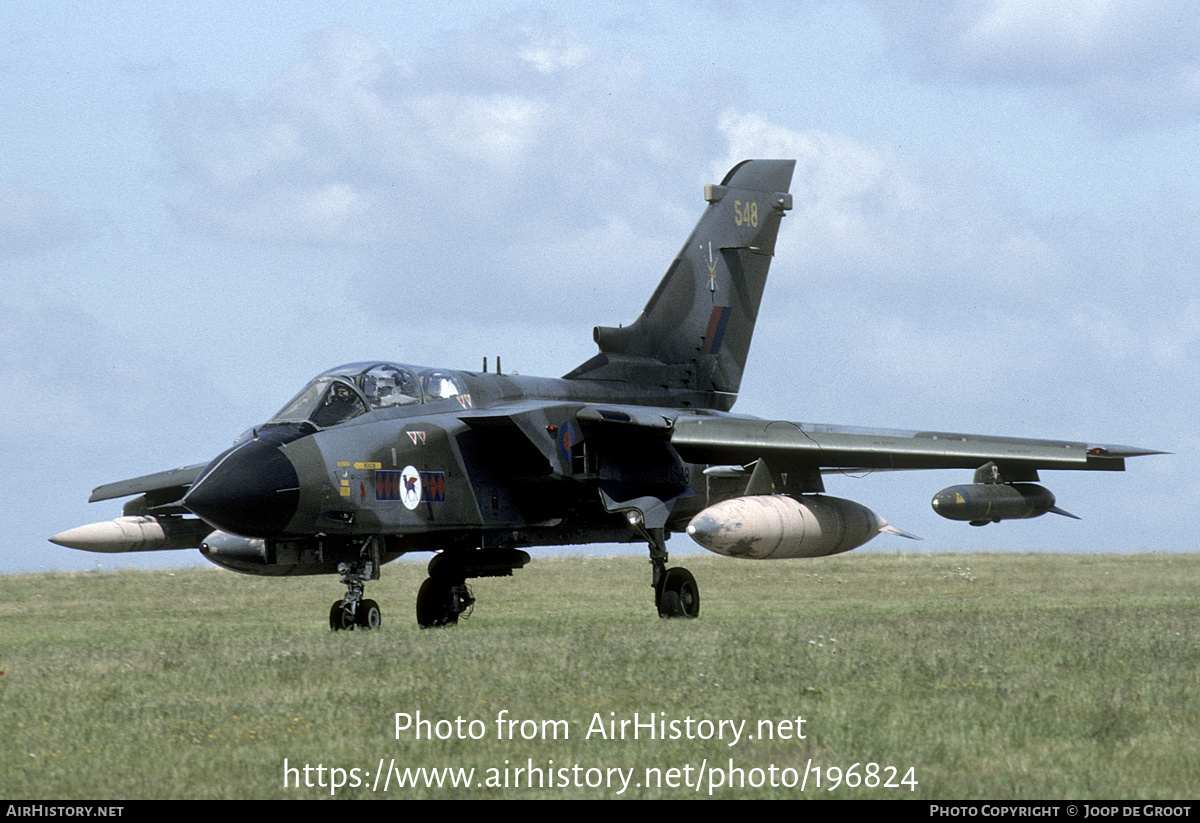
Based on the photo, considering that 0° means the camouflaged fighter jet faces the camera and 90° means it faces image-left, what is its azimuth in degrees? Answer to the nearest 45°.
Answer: approximately 45°
